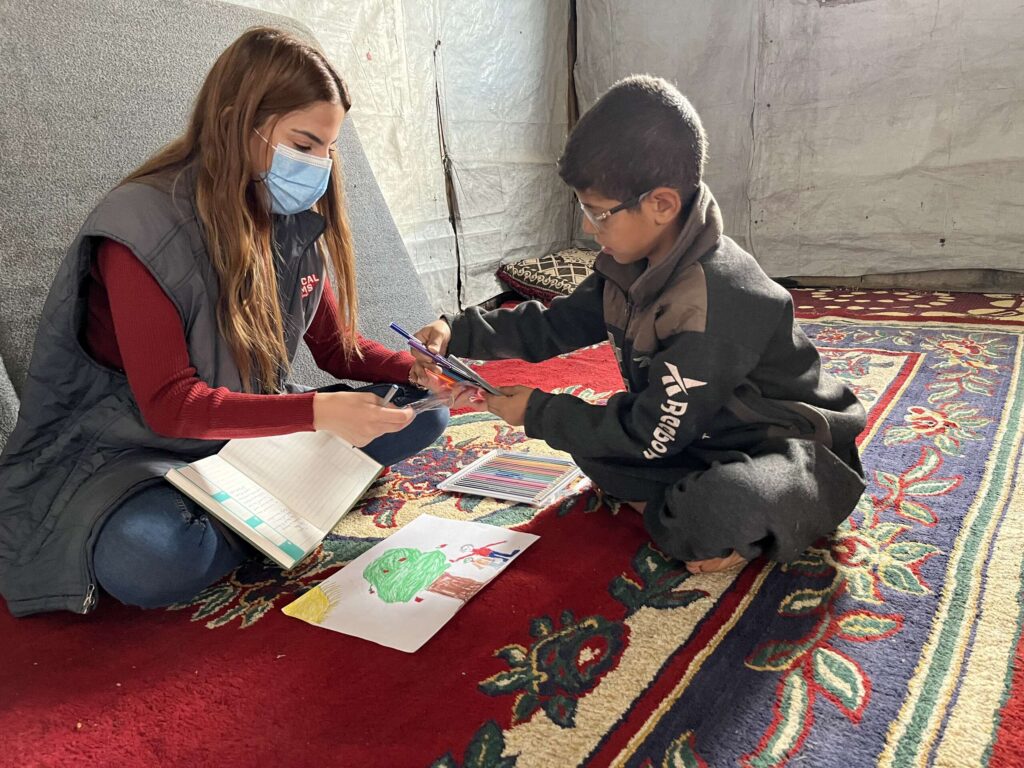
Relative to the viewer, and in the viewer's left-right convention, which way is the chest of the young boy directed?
facing to the left of the viewer

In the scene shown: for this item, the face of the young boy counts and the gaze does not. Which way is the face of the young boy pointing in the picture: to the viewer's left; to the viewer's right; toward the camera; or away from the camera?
to the viewer's left
